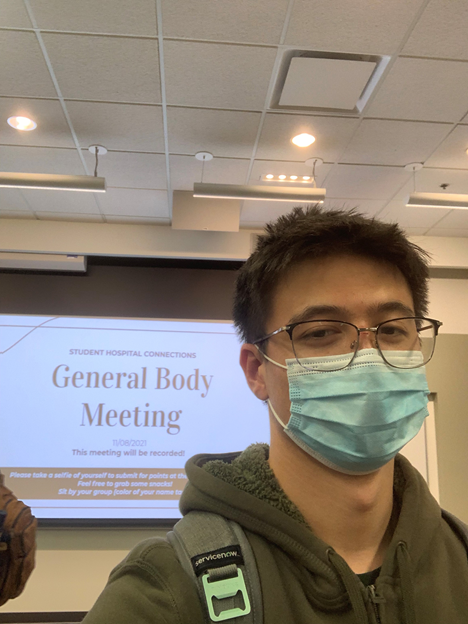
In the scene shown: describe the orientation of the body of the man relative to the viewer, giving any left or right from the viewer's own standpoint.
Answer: facing the viewer and to the right of the viewer
